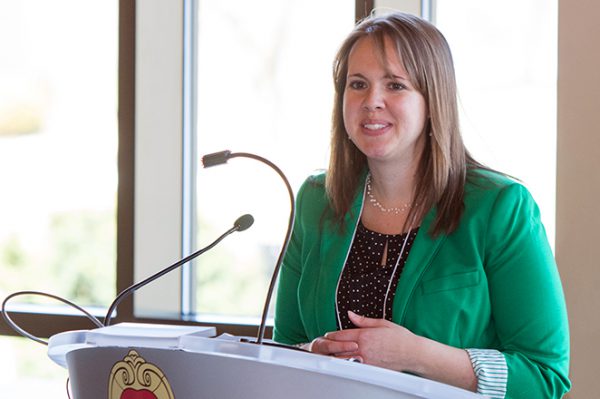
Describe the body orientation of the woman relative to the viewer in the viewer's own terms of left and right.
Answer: facing the viewer and to the left of the viewer
